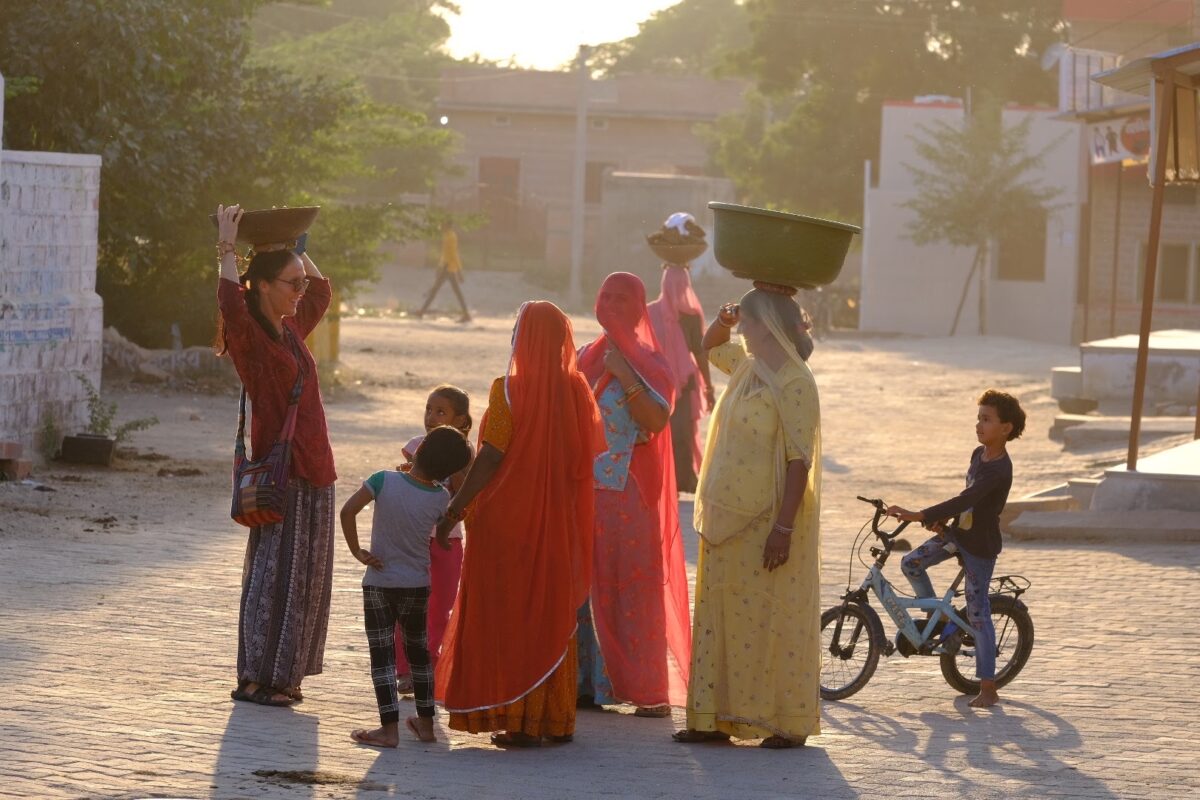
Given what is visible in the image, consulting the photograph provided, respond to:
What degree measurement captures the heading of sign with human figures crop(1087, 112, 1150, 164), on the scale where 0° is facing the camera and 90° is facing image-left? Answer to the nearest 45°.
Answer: approximately 45°

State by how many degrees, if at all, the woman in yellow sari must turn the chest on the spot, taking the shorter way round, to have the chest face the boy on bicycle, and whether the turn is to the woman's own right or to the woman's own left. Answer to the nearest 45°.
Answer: approximately 180°

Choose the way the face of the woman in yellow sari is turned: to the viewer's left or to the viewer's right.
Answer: to the viewer's left

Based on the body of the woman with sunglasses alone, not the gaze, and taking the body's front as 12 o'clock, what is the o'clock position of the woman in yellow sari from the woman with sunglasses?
The woman in yellow sari is roughly at 11 o'clock from the woman with sunglasses.

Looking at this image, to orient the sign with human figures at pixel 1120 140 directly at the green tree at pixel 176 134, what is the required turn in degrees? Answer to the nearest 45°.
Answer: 0° — it already faces it

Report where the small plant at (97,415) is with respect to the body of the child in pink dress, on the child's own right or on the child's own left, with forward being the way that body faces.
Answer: on the child's own right

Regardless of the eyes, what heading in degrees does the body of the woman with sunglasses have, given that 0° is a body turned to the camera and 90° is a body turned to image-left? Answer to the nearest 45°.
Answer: approximately 315°

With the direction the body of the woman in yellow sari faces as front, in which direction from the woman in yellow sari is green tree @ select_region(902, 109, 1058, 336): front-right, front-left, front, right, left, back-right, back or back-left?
back-right

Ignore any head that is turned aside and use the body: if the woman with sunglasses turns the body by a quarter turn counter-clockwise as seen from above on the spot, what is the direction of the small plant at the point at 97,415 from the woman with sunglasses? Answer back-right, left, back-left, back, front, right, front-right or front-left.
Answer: front-left

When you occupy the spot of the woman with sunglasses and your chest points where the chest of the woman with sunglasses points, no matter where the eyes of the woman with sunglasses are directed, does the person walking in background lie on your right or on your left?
on your left

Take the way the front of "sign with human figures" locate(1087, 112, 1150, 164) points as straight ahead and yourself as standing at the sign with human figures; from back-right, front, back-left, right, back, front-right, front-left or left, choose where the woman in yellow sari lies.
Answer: front-left
